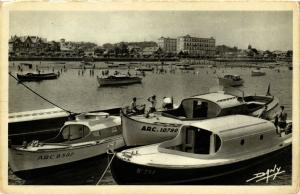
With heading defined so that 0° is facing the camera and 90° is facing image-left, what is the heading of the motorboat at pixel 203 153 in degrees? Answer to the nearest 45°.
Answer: approximately 45°

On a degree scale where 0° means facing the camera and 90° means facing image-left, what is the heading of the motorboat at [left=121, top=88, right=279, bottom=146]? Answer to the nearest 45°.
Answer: approximately 45°

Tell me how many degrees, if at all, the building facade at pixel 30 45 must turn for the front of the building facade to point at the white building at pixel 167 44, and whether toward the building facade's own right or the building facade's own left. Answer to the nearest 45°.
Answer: approximately 90° to the building facade's own left

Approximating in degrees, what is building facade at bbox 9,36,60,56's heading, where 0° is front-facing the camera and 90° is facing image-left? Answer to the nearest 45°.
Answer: approximately 0°

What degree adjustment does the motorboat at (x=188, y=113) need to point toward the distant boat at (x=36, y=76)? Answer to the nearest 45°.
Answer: approximately 45° to its right
